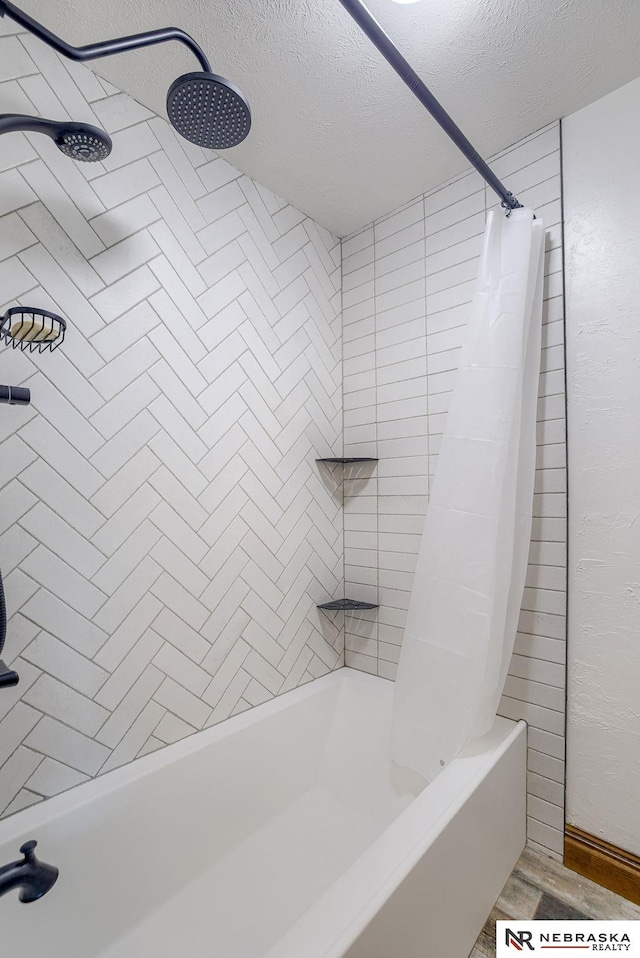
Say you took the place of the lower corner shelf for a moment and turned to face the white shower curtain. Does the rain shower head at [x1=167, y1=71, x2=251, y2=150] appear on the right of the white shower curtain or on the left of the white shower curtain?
right

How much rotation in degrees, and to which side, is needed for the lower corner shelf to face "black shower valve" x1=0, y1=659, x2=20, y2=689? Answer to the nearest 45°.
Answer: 0° — it already faces it

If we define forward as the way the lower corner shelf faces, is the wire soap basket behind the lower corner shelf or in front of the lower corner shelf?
in front

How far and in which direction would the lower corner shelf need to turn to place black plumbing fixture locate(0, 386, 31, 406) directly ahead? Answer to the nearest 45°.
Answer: approximately 45° to its right

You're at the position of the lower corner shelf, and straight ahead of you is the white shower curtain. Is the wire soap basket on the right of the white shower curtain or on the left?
right

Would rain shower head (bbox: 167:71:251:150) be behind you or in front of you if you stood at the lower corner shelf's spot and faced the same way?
in front

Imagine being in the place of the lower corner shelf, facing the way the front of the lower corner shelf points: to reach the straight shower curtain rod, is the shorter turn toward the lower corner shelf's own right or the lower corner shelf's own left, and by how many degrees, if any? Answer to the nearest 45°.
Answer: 0° — it already faces it

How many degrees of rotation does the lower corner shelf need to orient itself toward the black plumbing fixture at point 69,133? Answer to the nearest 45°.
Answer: approximately 45° to its right

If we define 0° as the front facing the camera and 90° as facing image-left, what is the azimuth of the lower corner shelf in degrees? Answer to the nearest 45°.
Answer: approximately 0°
